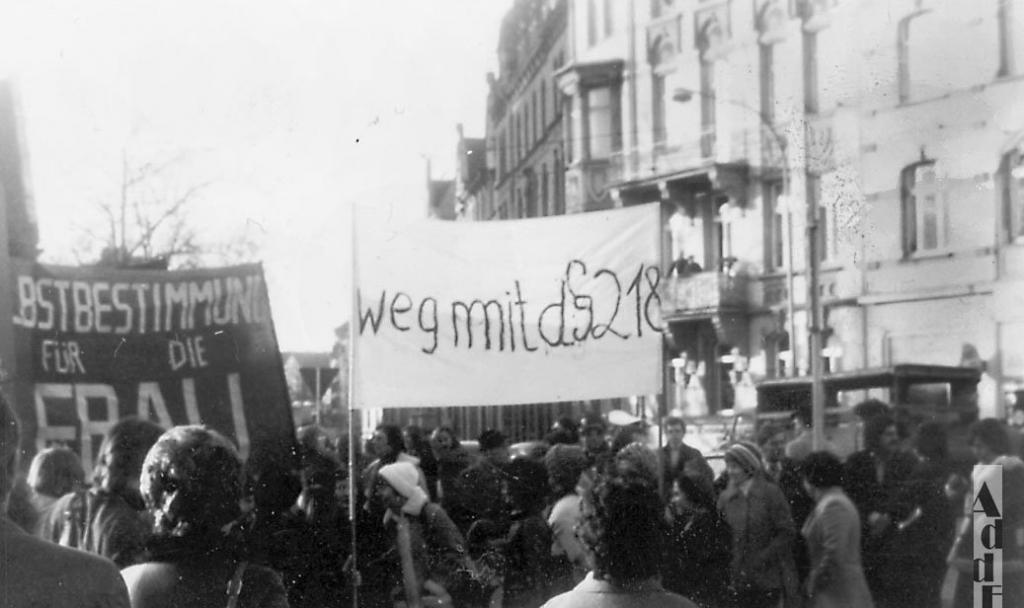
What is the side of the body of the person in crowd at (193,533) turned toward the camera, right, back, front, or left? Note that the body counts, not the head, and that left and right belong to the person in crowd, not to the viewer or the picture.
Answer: back

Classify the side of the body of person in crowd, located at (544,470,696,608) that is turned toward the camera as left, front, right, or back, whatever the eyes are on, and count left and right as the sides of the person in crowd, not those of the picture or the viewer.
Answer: back

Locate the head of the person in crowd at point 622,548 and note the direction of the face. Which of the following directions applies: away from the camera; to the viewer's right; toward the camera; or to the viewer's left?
away from the camera

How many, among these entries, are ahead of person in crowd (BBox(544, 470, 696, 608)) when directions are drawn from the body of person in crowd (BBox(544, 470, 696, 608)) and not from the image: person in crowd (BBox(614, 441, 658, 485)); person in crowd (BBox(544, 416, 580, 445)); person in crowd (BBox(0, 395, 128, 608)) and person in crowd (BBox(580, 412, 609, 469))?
3

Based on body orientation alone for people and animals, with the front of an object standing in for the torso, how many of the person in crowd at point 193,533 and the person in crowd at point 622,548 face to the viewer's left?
0
